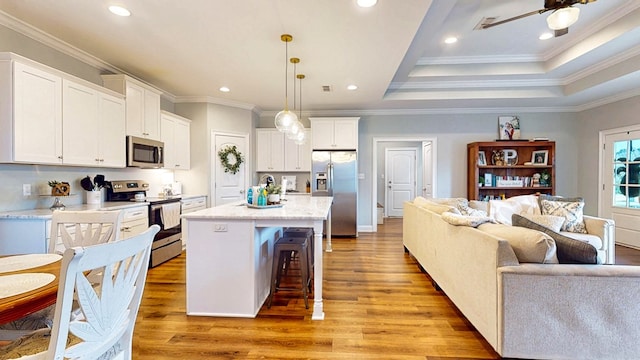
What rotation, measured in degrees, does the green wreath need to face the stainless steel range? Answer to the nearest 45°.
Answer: approximately 45° to its right

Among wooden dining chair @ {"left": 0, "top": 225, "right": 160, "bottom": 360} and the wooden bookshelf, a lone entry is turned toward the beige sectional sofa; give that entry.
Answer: the wooden bookshelf

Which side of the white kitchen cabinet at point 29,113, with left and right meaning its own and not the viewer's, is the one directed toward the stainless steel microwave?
left

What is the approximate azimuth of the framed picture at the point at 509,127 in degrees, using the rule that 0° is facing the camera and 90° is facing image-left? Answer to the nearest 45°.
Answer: approximately 0°

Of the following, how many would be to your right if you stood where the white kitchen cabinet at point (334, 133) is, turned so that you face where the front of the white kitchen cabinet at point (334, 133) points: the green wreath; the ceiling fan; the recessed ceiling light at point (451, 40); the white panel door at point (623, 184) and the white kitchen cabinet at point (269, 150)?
2

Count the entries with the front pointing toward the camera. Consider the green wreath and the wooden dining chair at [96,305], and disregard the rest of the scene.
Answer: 1

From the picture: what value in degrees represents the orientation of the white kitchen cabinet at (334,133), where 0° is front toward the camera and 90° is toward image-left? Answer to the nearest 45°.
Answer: approximately 0°

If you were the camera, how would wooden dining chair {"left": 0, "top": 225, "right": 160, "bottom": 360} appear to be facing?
facing away from the viewer and to the left of the viewer

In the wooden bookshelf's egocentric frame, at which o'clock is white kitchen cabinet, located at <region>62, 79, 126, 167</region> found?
The white kitchen cabinet is roughly at 1 o'clock from the wooden bookshelf.

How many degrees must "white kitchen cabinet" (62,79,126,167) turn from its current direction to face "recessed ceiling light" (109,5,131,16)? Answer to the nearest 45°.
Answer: approximately 45° to its right

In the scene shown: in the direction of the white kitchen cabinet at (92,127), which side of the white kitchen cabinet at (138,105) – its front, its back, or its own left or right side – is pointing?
right

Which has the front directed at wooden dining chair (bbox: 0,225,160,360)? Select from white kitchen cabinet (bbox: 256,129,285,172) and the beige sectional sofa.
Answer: the white kitchen cabinet

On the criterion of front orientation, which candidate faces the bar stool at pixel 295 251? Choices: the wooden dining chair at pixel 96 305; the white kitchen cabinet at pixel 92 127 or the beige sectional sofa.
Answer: the white kitchen cabinet

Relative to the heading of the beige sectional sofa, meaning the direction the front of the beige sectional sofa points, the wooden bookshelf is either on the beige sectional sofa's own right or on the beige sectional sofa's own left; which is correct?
on the beige sectional sofa's own left

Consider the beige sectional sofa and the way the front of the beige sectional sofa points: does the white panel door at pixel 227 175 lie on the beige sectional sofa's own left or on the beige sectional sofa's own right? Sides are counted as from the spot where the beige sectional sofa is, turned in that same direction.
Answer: on the beige sectional sofa's own left
